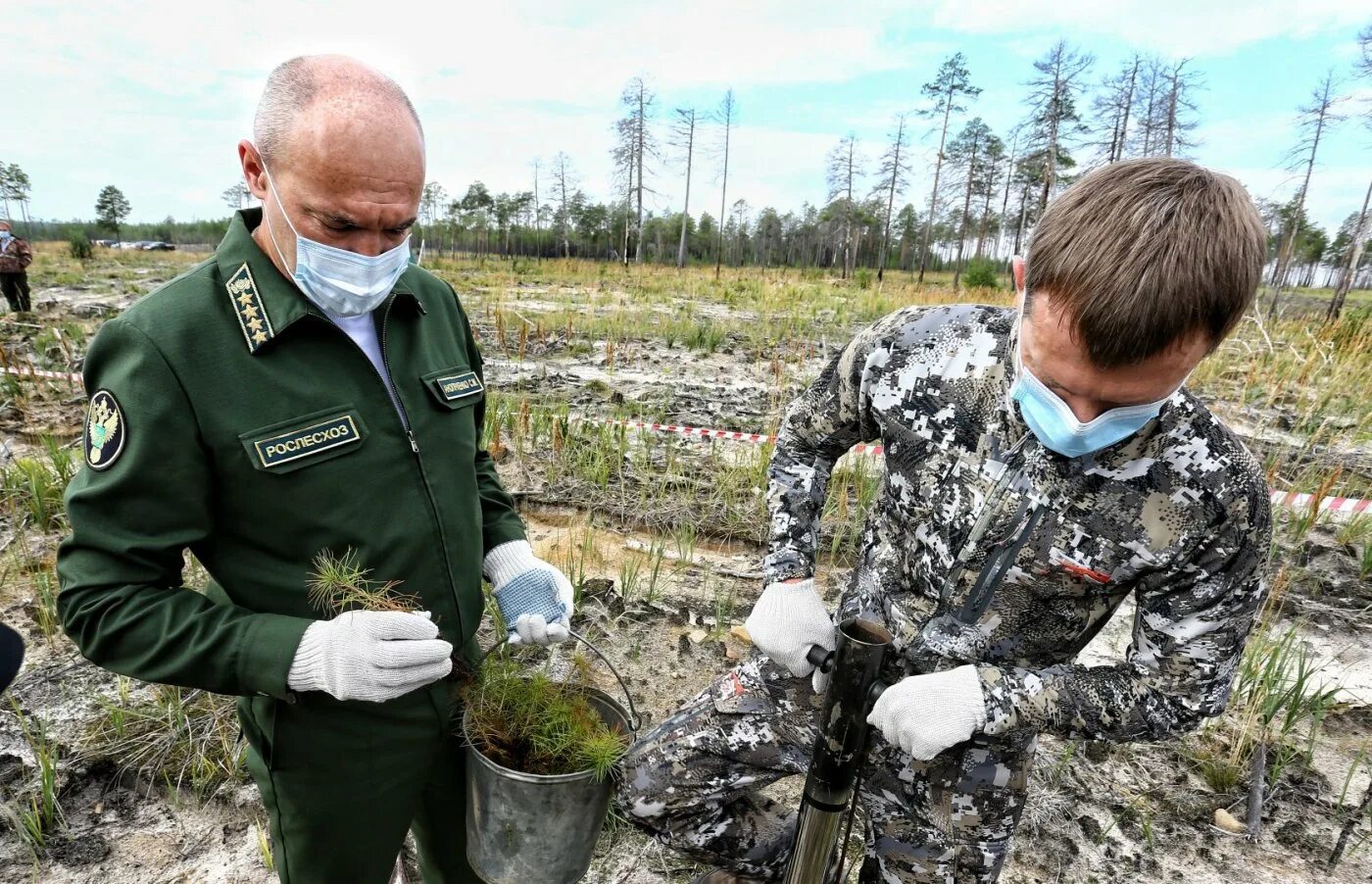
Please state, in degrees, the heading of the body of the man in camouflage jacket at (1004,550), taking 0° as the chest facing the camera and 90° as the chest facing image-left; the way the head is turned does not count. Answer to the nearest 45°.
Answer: approximately 45°

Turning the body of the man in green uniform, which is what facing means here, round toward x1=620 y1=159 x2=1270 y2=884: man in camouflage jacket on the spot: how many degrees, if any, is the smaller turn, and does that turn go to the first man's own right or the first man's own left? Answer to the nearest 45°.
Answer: approximately 45° to the first man's own left

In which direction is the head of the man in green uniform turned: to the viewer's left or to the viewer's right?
to the viewer's right

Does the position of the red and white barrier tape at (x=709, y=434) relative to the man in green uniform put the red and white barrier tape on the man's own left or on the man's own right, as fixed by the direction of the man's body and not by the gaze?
on the man's own left

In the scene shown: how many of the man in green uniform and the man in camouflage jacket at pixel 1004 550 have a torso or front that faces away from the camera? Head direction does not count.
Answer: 0

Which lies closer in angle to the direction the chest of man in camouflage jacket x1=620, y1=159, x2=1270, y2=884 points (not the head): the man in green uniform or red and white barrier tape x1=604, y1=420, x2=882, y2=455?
the man in green uniform

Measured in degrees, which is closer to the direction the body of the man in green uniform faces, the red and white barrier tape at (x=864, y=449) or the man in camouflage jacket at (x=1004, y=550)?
the man in camouflage jacket

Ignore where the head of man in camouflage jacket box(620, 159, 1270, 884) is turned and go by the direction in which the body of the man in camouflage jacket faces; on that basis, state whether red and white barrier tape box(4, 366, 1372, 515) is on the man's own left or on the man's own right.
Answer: on the man's own right

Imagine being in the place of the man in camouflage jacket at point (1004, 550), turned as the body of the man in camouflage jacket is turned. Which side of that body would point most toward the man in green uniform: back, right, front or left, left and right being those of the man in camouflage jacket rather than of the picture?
front

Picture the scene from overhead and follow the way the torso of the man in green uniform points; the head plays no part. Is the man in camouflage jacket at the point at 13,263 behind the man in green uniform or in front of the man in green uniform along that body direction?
behind

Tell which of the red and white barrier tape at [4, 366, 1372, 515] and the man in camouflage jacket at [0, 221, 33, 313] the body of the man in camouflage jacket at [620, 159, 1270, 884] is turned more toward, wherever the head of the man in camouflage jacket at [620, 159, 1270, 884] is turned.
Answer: the man in camouflage jacket

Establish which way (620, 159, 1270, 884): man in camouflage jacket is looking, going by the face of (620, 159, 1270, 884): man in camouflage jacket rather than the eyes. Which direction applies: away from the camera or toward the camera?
toward the camera

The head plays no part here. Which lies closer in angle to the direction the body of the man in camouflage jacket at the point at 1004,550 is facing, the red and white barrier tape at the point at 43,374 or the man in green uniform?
the man in green uniform

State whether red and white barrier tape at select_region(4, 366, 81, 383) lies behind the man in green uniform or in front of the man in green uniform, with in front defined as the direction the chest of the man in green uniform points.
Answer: behind

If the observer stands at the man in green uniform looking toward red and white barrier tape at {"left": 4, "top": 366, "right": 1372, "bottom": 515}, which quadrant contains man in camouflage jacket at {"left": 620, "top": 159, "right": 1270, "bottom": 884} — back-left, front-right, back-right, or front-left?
front-right

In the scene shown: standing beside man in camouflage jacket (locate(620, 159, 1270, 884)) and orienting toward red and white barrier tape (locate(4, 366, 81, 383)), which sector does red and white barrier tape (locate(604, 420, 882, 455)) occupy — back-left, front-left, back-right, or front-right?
front-right

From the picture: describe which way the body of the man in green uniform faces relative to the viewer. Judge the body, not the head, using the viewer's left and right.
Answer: facing the viewer and to the right of the viewer
